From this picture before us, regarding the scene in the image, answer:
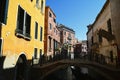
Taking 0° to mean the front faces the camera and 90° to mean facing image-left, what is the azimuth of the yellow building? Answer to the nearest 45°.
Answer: approximately 315°
